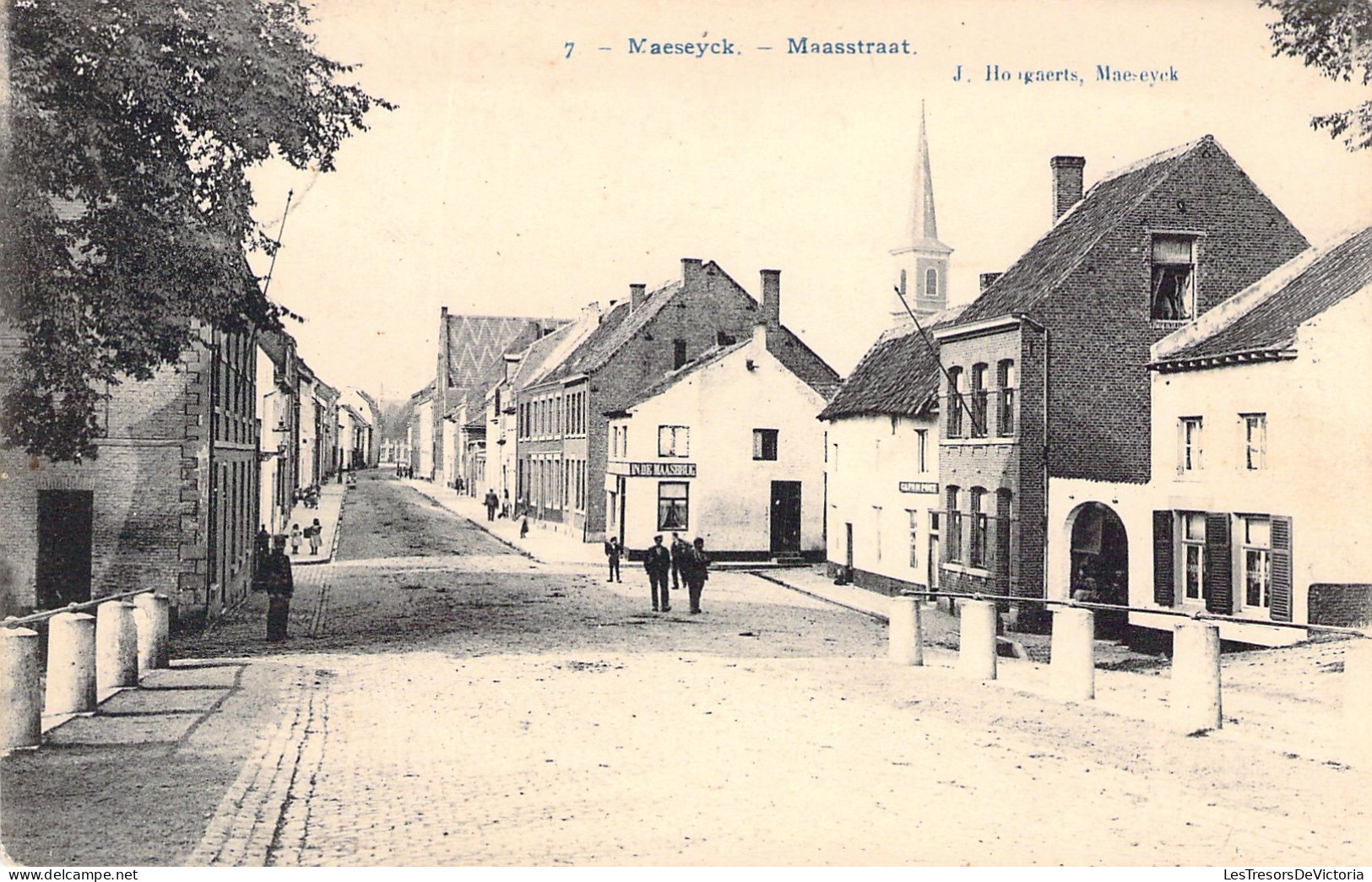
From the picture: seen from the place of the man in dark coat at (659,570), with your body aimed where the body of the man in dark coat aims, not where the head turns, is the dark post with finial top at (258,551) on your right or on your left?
on your right

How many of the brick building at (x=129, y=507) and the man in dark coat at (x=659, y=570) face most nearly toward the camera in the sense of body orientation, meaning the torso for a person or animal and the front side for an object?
1

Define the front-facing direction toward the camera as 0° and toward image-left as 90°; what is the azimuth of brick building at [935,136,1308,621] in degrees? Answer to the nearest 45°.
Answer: approximately 45°

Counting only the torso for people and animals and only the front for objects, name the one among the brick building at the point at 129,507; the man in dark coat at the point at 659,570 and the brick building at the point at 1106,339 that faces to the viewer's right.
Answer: the brick building at the point at 129,507

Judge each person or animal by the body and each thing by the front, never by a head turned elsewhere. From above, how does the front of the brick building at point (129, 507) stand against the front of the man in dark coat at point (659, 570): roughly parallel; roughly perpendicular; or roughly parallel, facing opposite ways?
roughly perpendicular

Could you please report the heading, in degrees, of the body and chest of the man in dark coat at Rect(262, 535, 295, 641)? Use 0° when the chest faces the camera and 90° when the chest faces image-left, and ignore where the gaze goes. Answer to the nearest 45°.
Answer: approximately 0°

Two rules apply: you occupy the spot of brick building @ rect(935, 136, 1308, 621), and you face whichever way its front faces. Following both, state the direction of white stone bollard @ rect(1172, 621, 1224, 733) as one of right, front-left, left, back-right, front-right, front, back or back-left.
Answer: front-left

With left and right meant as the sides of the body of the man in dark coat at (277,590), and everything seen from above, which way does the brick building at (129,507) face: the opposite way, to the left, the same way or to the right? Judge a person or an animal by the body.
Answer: to the left

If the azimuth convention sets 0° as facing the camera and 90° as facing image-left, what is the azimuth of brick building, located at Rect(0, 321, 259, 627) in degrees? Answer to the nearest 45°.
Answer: approximately 270°
